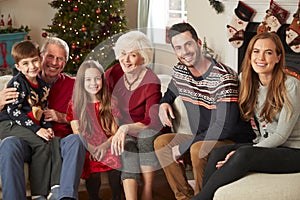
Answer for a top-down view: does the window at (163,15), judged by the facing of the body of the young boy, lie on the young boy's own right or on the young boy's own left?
on the young boy's own left

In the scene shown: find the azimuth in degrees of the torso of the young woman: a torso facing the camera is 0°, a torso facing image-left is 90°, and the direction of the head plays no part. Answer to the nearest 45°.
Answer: approximately 45°

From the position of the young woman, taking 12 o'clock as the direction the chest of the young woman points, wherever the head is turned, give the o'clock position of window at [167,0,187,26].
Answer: The window is roughly at 4 o'clock from the young woman.
